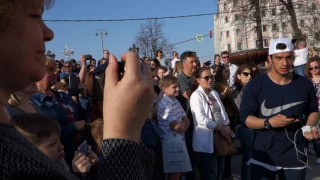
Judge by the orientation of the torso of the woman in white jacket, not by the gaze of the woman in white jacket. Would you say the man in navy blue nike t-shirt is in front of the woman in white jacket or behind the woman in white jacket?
in front

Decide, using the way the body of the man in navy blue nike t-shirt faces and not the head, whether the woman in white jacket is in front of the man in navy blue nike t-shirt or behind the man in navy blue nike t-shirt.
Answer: behind

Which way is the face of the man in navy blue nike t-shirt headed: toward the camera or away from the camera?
toward the camera

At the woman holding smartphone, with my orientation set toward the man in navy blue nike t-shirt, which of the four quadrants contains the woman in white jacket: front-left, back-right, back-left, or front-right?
front-left

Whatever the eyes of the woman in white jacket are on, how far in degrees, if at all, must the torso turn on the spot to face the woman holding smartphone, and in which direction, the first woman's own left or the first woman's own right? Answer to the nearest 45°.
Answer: approximately 45° to the first woman's own right

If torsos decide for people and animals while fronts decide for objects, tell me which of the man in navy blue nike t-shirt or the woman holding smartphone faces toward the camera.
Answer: the man in navy blue nike t-shirt

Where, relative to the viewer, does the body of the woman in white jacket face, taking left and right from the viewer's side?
facing the viewer and to the right of the viewer

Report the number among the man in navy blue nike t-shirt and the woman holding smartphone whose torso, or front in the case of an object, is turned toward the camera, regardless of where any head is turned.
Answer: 1

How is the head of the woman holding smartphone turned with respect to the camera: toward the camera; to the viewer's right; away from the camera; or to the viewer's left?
to the viewer's right

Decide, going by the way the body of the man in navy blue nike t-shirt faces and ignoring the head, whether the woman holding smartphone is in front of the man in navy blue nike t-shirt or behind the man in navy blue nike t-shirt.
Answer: in front

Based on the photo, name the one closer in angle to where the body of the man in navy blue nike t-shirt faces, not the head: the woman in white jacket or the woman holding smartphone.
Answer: the woman holding smartphone

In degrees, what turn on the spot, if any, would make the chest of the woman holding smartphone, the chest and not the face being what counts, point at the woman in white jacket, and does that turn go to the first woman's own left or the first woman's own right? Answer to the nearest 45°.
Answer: approximately 45° to the first woman's own left

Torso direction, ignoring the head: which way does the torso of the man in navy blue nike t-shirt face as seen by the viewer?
toward the camera
